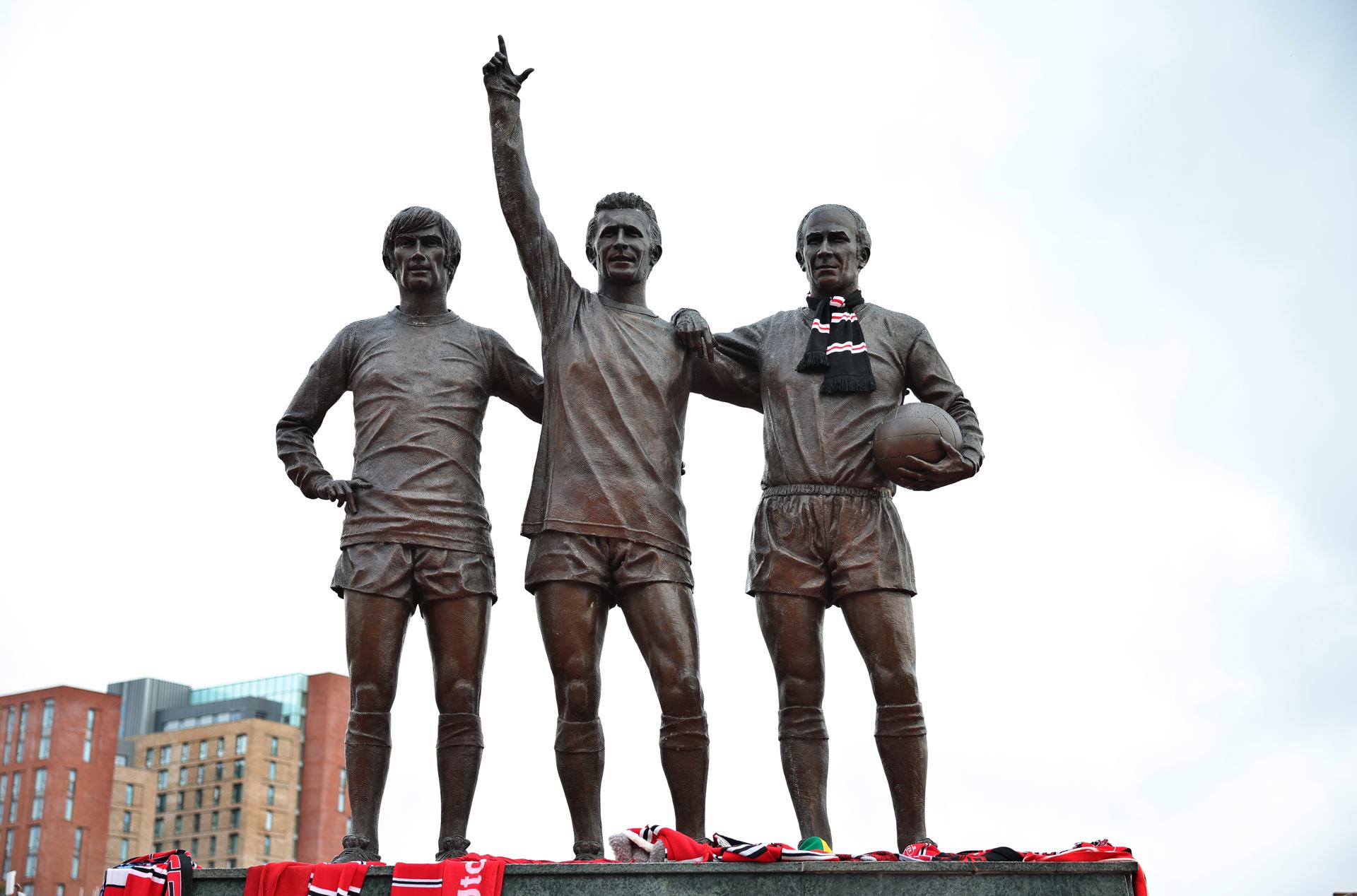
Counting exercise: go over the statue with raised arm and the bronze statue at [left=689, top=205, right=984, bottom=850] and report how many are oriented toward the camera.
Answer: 2

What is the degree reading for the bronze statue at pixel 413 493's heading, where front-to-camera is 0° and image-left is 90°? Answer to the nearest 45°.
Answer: approximately 0°

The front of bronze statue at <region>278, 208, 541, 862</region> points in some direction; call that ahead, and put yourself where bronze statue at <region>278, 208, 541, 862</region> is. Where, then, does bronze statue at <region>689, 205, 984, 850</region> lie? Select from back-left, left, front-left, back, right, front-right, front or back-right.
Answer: left

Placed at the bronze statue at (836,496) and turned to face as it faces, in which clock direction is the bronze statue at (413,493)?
the bronze statue at (413,493) is roughly at 3 o'clock from the bronze statue at (836,496).

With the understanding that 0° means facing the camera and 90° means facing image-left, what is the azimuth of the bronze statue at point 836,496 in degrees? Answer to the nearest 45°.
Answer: approximately 0°
